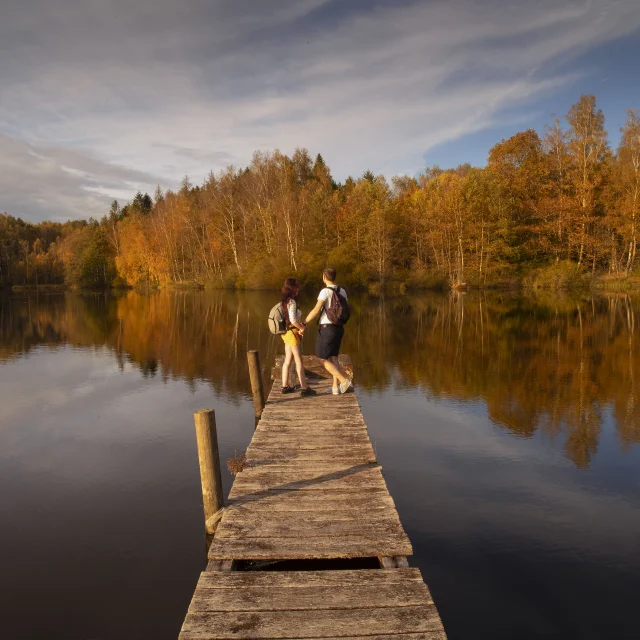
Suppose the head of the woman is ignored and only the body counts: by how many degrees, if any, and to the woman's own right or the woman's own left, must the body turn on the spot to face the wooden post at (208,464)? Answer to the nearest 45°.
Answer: approximately 90° to the woman's own right

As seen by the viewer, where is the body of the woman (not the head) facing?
to the viewer's right

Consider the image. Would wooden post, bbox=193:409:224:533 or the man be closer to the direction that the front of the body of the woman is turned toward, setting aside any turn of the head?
the man

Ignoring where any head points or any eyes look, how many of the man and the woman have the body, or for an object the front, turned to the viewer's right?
1
